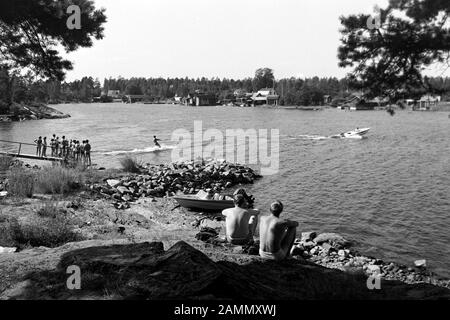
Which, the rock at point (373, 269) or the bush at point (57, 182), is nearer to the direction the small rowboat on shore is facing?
the bush

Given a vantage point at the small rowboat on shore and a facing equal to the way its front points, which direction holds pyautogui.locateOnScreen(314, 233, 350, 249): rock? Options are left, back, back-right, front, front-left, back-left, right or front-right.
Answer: back-left

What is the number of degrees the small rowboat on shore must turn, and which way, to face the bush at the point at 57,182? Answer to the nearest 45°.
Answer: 0° — it already faces it

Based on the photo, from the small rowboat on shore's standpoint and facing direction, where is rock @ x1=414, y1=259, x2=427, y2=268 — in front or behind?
behind

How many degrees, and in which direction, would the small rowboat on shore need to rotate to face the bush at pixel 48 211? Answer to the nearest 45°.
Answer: approximately 45° to its left

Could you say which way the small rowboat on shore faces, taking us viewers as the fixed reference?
facing to the left of the viewer

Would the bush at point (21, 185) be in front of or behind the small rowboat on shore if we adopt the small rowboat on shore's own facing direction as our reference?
in front

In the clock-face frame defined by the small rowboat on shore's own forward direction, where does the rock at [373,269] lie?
The rock is roughly at 8 o'clock from the small rowboat on shore.

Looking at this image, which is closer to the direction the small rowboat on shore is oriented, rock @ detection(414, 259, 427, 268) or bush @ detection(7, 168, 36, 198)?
the bush

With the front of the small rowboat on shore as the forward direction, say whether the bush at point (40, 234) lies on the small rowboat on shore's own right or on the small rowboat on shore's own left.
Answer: on the small rowboat on shore's own left

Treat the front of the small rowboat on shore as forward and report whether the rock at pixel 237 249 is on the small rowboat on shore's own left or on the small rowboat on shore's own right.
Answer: on the small rowboat on shore's own left

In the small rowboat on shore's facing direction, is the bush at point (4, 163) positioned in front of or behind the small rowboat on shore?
in front

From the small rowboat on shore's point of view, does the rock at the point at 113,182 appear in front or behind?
in front
